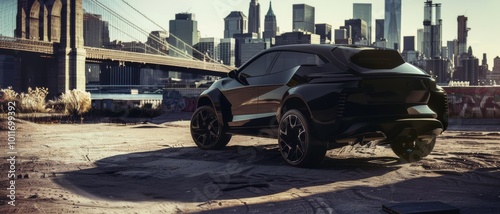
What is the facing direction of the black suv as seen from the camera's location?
facing away from the viewer and to the left of the viewer

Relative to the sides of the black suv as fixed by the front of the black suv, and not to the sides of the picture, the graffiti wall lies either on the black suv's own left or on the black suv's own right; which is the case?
on the black suv's own right

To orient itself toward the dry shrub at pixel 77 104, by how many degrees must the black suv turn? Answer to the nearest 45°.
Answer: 0° — it already faces it

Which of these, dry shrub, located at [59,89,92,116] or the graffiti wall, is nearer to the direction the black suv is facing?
the dry shrub
